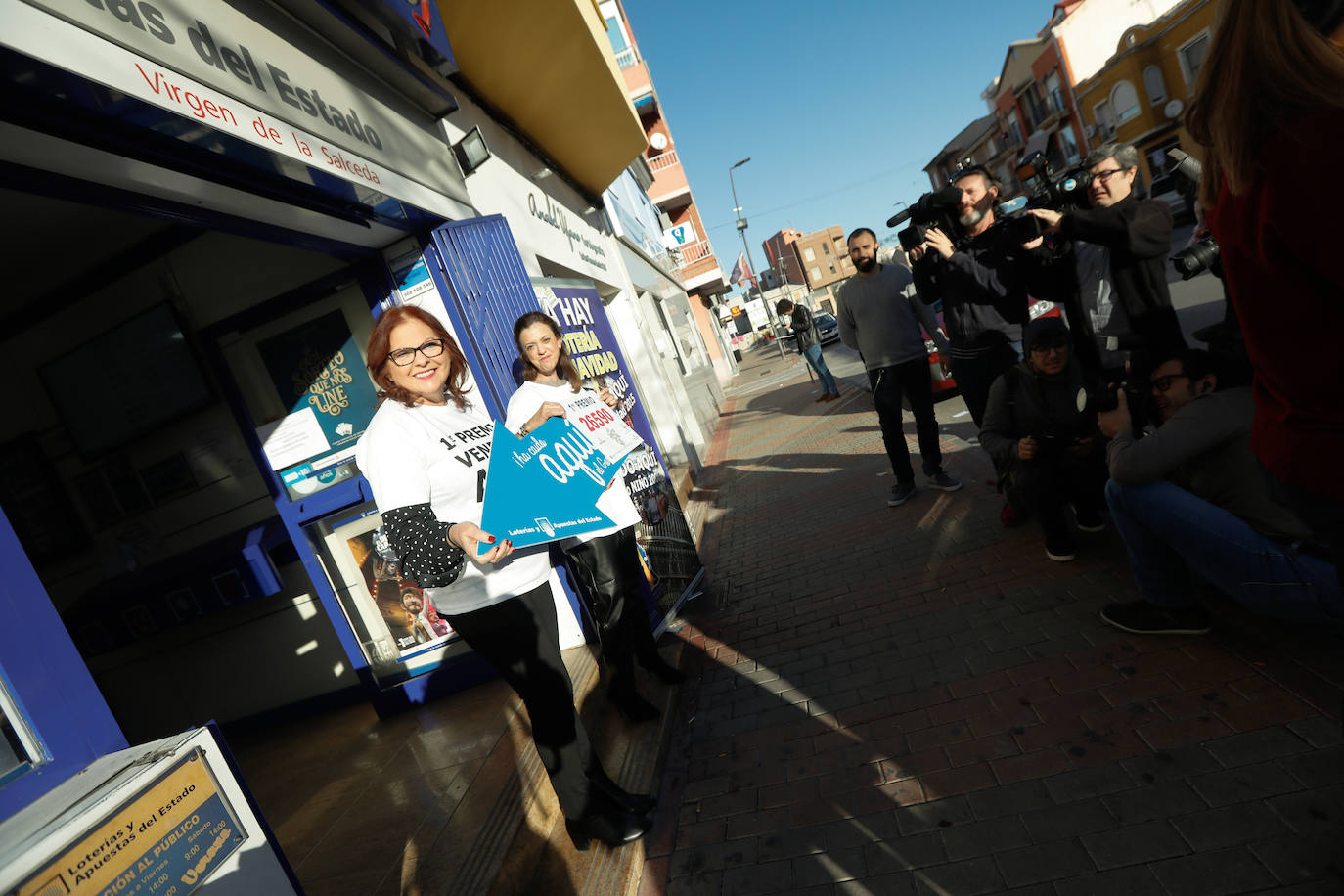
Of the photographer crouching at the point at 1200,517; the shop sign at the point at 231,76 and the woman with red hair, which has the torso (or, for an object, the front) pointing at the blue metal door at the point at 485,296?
the photographer crouching

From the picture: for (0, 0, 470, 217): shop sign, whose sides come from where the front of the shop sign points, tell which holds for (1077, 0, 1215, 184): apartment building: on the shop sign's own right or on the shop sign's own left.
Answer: on the shop sign's own left

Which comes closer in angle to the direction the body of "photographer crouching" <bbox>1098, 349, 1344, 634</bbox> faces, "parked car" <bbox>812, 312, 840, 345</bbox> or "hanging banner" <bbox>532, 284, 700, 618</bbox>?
the hanging banner

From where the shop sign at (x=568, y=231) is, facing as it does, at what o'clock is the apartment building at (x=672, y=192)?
The apartment building is roughly at 8 o'clock from the shop sign.

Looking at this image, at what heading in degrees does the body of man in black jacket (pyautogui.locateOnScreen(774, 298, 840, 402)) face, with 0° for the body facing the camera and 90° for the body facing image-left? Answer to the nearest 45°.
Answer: approximately 90°

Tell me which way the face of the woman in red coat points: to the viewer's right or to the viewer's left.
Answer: to the viewer's left

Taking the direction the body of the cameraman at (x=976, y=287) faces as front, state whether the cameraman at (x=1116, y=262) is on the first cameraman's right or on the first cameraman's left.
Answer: on the first cameraman's left

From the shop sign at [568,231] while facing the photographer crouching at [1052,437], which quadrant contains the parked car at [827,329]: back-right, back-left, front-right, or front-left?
back-left

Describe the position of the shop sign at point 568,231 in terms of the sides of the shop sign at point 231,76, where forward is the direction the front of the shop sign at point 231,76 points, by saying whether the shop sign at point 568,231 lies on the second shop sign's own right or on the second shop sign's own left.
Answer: on the second shop sign's own left

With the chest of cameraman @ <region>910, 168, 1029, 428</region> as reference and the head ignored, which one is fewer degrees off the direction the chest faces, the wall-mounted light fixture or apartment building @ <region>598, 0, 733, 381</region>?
the wall-mounted light fixture

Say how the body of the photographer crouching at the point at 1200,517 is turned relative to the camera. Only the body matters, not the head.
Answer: to the viewer's left
